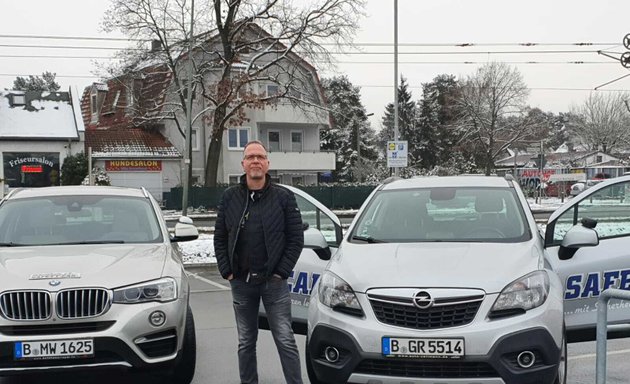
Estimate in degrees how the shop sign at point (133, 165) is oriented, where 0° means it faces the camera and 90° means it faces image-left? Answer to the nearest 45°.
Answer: approximately 0°

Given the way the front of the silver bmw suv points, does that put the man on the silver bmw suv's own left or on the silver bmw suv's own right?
on the silver bmw suv's own left

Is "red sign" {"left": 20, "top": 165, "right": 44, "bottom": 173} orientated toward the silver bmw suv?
yes

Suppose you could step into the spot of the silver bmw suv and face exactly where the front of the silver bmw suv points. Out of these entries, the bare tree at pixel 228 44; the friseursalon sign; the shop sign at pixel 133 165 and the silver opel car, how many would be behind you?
3

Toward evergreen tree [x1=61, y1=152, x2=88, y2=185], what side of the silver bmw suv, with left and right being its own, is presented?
back

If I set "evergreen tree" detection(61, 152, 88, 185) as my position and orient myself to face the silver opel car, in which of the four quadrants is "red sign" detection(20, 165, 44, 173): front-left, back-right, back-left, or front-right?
back-right

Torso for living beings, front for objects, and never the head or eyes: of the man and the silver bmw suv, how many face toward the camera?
2

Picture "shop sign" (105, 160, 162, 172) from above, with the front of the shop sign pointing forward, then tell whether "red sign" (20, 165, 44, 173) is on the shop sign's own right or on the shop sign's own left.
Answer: on the shop sign's own right

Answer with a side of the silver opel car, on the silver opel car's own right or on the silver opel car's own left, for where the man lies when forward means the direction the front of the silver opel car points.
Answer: on the silver opel car's own right

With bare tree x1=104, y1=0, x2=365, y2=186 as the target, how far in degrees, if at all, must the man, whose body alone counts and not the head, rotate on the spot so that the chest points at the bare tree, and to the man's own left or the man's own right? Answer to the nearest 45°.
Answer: approximately 180°

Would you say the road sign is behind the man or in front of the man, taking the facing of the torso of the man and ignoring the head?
behind

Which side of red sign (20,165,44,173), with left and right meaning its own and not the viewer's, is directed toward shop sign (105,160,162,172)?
left

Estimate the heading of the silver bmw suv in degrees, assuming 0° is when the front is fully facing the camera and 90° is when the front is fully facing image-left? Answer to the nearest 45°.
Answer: approximately 0°
